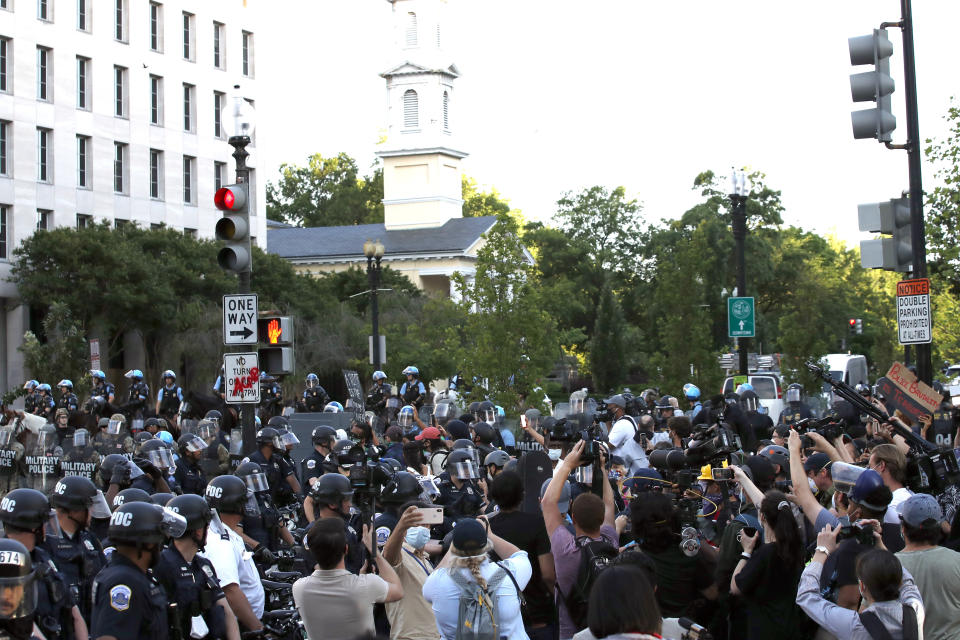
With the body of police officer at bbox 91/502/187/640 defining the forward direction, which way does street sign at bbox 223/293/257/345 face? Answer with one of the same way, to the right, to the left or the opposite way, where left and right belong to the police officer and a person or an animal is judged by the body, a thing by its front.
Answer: to the right

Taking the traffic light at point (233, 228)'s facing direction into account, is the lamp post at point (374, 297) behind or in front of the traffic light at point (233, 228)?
behind

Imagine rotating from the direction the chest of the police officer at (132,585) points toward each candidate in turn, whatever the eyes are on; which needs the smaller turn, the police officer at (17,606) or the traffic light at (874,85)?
the traffic light

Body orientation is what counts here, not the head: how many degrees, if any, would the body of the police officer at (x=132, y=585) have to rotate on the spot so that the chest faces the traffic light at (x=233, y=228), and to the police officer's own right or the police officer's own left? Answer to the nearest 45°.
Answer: approximately 90° to the police officer's own left

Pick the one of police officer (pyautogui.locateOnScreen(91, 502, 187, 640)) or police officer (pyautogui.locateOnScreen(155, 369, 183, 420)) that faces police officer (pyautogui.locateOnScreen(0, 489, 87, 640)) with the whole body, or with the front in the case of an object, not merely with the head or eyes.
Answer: police officer (pyautogui.locateOnScreen(155, 369, 183, 420))

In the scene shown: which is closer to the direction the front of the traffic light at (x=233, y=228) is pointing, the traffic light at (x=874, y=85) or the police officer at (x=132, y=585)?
the police officer

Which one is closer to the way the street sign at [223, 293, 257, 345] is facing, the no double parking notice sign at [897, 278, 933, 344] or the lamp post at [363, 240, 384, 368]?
the no double parking notice sign

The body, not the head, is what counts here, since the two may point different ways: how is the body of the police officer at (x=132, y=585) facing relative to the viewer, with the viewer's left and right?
facing to the right of the viewer

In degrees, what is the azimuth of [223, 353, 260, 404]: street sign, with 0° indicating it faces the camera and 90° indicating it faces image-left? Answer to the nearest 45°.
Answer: approximately 0°

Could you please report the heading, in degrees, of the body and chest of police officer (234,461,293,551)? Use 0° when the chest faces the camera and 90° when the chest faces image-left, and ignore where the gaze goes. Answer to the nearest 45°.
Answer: approximately 315°
